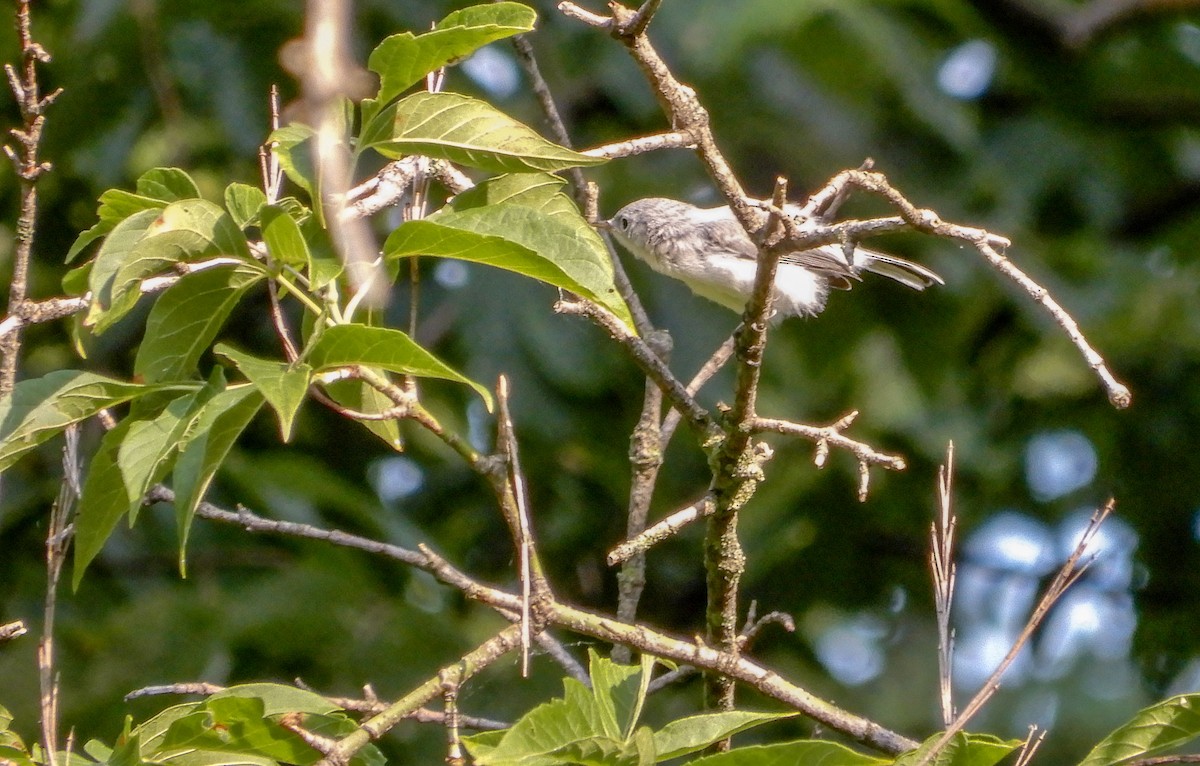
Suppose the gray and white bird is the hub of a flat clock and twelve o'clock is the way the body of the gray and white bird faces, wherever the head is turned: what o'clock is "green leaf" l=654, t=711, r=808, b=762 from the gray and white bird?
The green leaf is roughly at 9 o'clock from the gray and white bird.

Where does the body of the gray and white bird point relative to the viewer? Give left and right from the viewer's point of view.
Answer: facing to the left of the viewer

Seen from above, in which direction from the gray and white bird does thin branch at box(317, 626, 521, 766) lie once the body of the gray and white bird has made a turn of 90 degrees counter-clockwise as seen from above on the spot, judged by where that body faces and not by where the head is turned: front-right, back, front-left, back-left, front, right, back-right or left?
right

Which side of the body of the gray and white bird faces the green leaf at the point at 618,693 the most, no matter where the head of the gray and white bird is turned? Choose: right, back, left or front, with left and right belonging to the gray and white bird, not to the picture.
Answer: left

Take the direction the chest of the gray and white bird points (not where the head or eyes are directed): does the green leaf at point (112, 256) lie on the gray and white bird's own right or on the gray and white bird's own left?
on the gray and white bird's own left

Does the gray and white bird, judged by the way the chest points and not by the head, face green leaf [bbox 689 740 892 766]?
no

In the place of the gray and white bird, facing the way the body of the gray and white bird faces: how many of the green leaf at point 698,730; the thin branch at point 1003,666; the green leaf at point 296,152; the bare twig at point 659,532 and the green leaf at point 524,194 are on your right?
0

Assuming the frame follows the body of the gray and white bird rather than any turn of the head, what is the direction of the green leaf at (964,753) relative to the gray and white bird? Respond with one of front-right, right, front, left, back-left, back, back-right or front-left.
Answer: left
